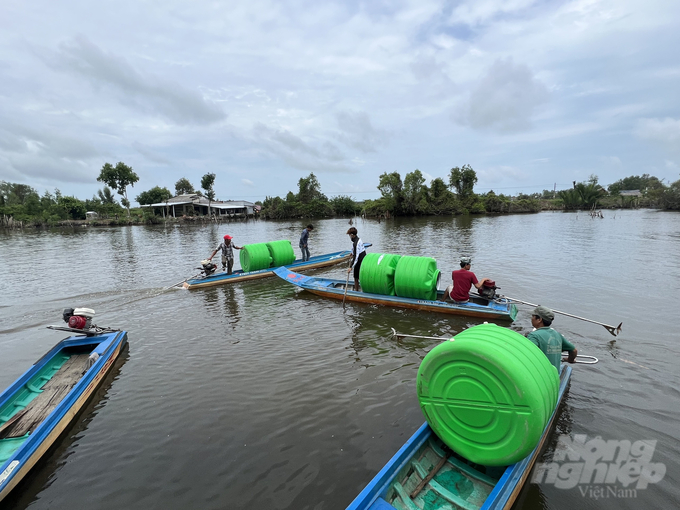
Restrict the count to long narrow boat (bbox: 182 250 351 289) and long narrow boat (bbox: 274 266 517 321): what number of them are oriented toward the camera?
0

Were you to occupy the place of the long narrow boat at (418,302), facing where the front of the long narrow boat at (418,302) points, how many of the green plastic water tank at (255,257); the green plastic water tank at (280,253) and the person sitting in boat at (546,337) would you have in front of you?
2

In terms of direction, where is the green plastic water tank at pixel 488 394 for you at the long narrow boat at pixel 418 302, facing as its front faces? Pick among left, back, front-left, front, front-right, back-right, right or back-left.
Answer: back-left

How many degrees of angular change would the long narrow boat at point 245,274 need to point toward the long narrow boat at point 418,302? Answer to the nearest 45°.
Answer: approximately 90° to its right

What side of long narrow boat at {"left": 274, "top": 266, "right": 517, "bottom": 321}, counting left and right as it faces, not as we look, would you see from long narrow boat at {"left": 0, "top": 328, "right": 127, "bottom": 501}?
left

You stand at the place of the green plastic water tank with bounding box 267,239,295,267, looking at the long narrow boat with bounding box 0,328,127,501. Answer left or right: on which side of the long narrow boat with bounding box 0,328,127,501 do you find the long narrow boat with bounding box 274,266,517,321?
left

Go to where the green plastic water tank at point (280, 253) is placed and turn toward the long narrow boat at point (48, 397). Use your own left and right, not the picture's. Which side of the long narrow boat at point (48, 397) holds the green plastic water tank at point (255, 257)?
right

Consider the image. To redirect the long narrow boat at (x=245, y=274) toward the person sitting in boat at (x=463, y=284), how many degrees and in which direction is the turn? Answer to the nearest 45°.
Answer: approximately 90° to its right

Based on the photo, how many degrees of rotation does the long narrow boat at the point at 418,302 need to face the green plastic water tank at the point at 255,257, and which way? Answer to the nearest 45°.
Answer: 0° — it already faces it

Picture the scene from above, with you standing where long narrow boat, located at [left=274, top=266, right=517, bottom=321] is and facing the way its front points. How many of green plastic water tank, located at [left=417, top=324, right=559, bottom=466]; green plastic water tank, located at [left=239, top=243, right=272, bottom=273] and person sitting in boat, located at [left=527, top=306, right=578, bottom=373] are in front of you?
1

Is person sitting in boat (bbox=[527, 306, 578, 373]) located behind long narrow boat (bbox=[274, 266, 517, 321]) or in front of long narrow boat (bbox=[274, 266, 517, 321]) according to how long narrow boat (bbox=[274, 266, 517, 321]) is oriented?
behind

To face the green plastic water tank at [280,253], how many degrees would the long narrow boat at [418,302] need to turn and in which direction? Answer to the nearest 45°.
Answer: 0° — it already faces it

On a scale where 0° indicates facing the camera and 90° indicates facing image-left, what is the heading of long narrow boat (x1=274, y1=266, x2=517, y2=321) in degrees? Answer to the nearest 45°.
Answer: approximately 135°

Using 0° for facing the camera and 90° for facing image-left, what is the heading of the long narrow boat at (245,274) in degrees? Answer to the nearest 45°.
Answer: approximately 225°

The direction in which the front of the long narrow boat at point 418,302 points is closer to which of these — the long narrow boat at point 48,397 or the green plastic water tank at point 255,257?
the green plastic water tank

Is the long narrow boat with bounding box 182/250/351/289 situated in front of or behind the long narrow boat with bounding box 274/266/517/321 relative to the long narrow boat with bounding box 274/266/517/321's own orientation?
in front

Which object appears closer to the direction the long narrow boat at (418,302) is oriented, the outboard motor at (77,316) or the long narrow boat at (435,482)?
the outboard motor
